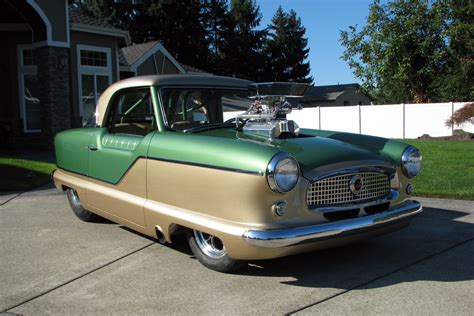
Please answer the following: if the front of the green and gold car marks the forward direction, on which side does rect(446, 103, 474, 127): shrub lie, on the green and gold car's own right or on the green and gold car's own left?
on the green and gold car's own left

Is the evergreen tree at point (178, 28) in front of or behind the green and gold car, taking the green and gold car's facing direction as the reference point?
behind

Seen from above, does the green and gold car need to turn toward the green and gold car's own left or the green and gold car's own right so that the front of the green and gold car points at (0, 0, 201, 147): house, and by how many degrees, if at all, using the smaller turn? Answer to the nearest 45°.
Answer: approximately 180°

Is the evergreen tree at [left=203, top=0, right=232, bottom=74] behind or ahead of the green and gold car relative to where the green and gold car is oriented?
behind

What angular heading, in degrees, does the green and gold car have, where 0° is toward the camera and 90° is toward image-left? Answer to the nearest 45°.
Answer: approximately 315°

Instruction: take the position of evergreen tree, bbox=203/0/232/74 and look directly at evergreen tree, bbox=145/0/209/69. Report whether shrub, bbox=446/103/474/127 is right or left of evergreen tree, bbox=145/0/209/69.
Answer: left

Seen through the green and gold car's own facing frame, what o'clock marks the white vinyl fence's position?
The white vinyl fence is roughly at 8 o'clock from the green and gold car.
